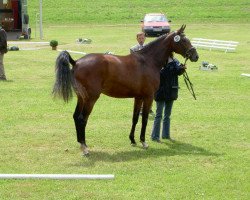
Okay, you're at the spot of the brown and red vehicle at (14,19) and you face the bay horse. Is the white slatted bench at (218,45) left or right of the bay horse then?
left
